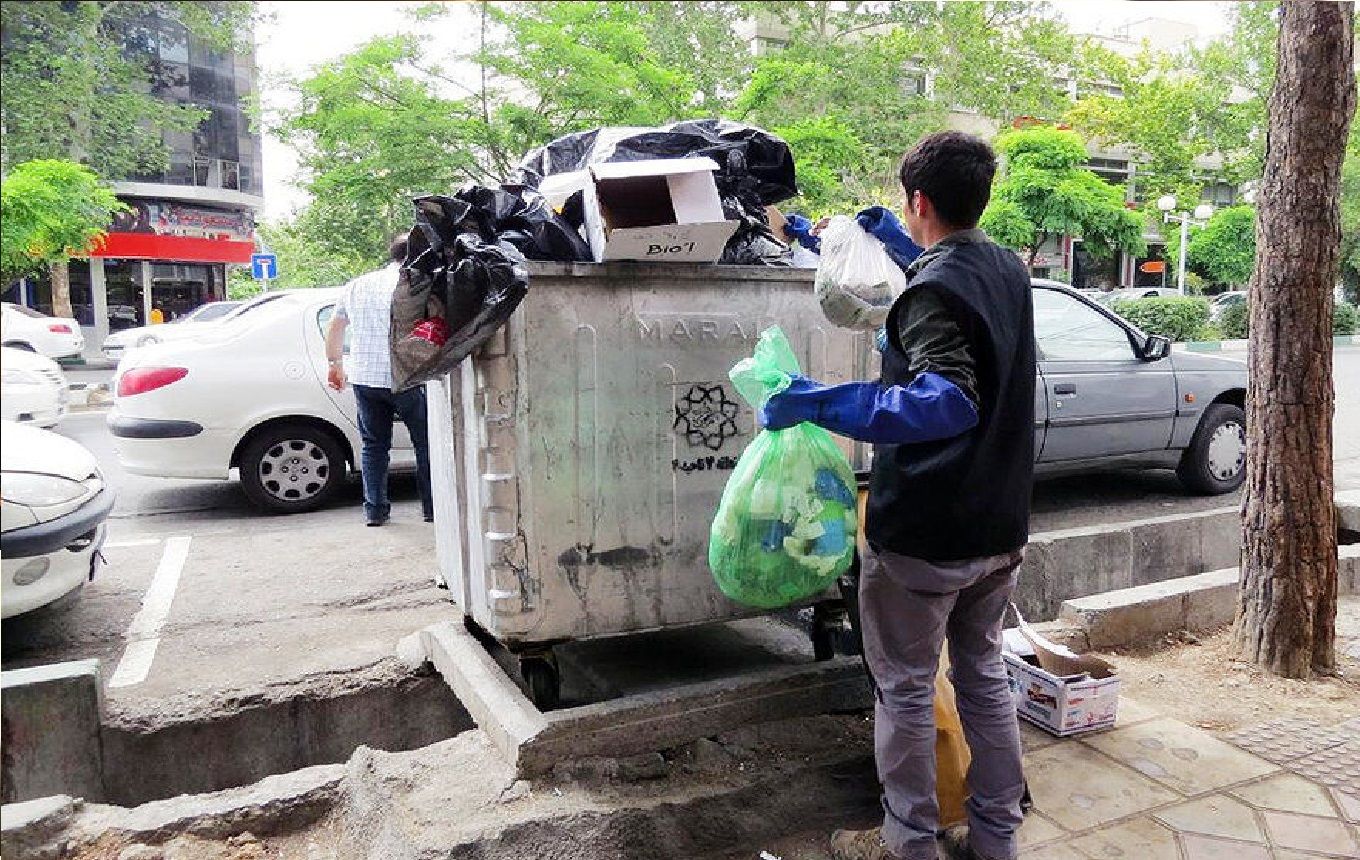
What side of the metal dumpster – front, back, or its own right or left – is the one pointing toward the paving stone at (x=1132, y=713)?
left

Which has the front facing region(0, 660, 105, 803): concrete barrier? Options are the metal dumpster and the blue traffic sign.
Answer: the blue traffic sign

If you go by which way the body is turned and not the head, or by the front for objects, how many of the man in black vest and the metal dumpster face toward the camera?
1

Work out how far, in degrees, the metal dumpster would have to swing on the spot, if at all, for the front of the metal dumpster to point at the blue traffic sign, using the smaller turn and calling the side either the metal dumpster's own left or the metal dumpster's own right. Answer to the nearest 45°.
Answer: approximately 135° to the metal dumpster's own right

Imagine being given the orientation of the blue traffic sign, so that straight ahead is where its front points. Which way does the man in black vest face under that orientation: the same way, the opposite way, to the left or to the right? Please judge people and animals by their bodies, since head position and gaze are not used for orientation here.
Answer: the opposite way

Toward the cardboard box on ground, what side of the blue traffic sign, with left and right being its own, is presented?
front

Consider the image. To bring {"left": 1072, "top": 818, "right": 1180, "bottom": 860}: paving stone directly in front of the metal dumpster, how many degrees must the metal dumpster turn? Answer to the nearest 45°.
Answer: approximately 90° to its left

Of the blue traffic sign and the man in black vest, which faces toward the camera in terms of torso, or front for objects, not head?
the blue traffic sign

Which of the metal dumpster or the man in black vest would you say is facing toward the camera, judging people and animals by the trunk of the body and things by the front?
the metal dumpster

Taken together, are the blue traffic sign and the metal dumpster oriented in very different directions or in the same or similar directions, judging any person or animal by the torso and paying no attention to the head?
same or similar directions

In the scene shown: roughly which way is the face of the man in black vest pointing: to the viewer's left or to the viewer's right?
to the viewer's left

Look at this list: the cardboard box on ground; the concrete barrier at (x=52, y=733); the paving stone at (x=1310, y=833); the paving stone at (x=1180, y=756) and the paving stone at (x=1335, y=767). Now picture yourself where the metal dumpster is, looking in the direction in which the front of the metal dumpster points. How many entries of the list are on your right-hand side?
1

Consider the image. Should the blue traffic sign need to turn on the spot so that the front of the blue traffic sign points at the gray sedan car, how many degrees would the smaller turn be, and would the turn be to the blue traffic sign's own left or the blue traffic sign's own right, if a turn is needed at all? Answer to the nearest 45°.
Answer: approximately 45° to the blue traffic sign's own left

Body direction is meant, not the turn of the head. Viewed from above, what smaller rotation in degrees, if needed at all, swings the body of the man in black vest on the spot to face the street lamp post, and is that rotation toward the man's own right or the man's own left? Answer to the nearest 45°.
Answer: approximately 45° to the man's own right

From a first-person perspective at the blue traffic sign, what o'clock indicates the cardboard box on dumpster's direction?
The cardboard box on dumpster is roughly at 12 o'clock from the blue traffic sign.

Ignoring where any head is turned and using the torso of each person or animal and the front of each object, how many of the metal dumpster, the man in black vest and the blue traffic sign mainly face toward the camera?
2

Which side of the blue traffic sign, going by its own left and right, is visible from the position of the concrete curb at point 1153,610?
front

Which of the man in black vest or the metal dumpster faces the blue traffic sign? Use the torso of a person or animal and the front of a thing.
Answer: the man in black vest

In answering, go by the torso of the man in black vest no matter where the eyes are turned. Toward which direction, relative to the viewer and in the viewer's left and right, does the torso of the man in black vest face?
facing away from the viewer and to the left of the viewer

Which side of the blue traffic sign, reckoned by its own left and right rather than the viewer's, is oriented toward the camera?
front
